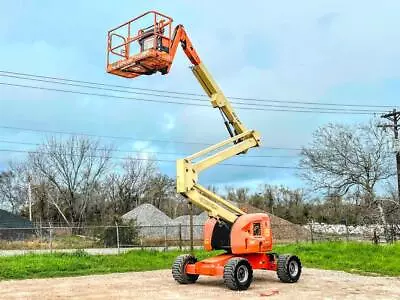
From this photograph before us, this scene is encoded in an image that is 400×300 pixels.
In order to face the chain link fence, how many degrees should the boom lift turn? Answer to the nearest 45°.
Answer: approximately 135° to its right

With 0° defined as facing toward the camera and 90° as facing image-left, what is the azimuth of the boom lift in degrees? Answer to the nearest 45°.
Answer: approximately 45°
